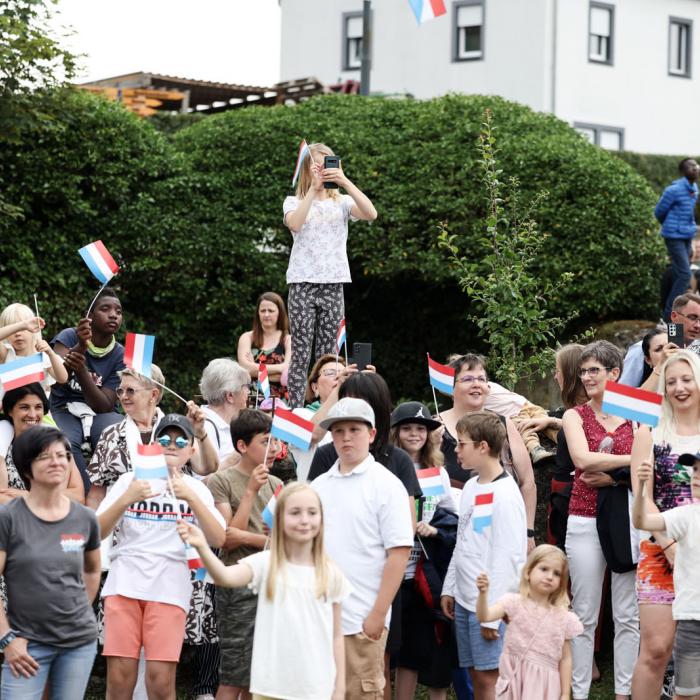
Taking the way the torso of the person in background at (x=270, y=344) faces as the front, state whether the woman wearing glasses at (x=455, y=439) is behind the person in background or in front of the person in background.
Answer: in front

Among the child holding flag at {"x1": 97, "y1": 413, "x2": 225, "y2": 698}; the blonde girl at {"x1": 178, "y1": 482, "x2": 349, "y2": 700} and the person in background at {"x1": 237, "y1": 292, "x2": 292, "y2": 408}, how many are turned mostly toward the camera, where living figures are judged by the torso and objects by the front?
3

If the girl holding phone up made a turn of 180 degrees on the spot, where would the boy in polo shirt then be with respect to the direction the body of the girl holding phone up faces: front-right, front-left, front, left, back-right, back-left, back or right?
back

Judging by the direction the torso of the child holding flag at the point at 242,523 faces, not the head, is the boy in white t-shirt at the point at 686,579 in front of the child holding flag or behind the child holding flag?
in front

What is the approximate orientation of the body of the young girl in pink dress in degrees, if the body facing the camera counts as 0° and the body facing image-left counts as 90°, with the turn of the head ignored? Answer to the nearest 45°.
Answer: approximately 0°

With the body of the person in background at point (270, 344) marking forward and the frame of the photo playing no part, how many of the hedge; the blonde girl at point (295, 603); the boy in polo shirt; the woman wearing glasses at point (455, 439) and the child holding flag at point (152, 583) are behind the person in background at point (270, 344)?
1

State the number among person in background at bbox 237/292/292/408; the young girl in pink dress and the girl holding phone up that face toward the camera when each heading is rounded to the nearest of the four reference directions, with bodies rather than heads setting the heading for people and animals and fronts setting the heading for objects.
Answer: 3

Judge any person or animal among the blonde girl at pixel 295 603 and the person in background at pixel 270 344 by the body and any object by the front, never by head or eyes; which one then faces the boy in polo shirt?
the person in background

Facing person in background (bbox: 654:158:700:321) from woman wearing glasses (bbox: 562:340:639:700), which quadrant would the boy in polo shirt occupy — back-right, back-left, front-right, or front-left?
back-left

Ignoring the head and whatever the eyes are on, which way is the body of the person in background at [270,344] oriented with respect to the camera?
toward the camera

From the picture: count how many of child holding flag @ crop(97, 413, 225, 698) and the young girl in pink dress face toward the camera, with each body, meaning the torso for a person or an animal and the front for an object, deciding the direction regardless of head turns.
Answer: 2
